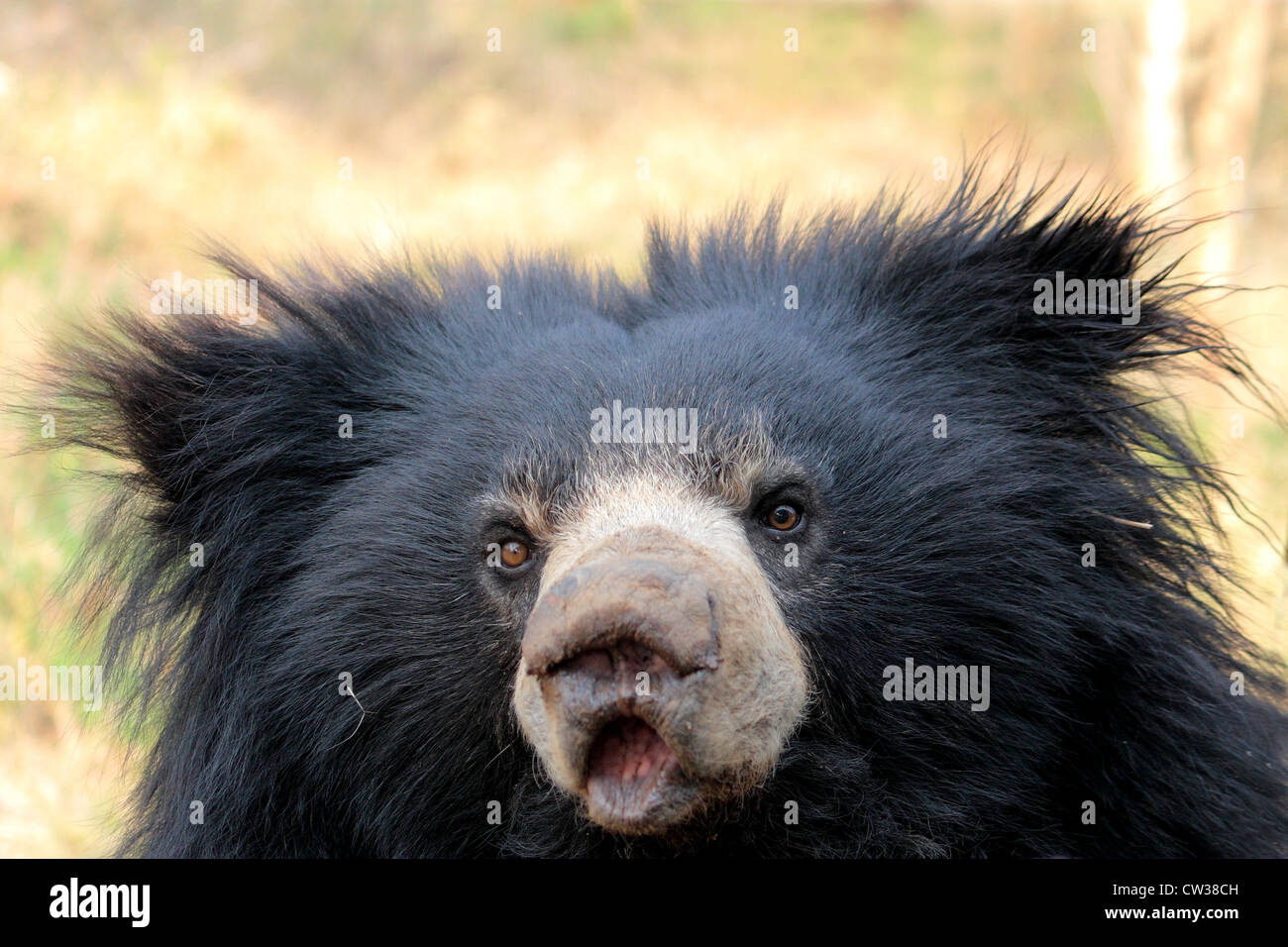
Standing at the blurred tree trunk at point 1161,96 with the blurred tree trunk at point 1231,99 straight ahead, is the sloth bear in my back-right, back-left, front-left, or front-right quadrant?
back-right

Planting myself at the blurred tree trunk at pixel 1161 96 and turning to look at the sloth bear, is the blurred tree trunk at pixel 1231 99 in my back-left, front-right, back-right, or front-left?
back-left

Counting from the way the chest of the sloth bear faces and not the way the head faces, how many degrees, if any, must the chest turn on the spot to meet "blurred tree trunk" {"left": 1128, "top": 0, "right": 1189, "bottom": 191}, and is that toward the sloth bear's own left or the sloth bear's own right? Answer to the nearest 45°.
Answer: approximately 135° to the sloth bear's own left

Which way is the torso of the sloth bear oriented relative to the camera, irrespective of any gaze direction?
toward the camera

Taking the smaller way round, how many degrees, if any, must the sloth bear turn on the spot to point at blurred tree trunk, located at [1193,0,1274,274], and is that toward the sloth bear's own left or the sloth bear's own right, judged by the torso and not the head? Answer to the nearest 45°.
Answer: approximately 135° to the sloth bear's own left
